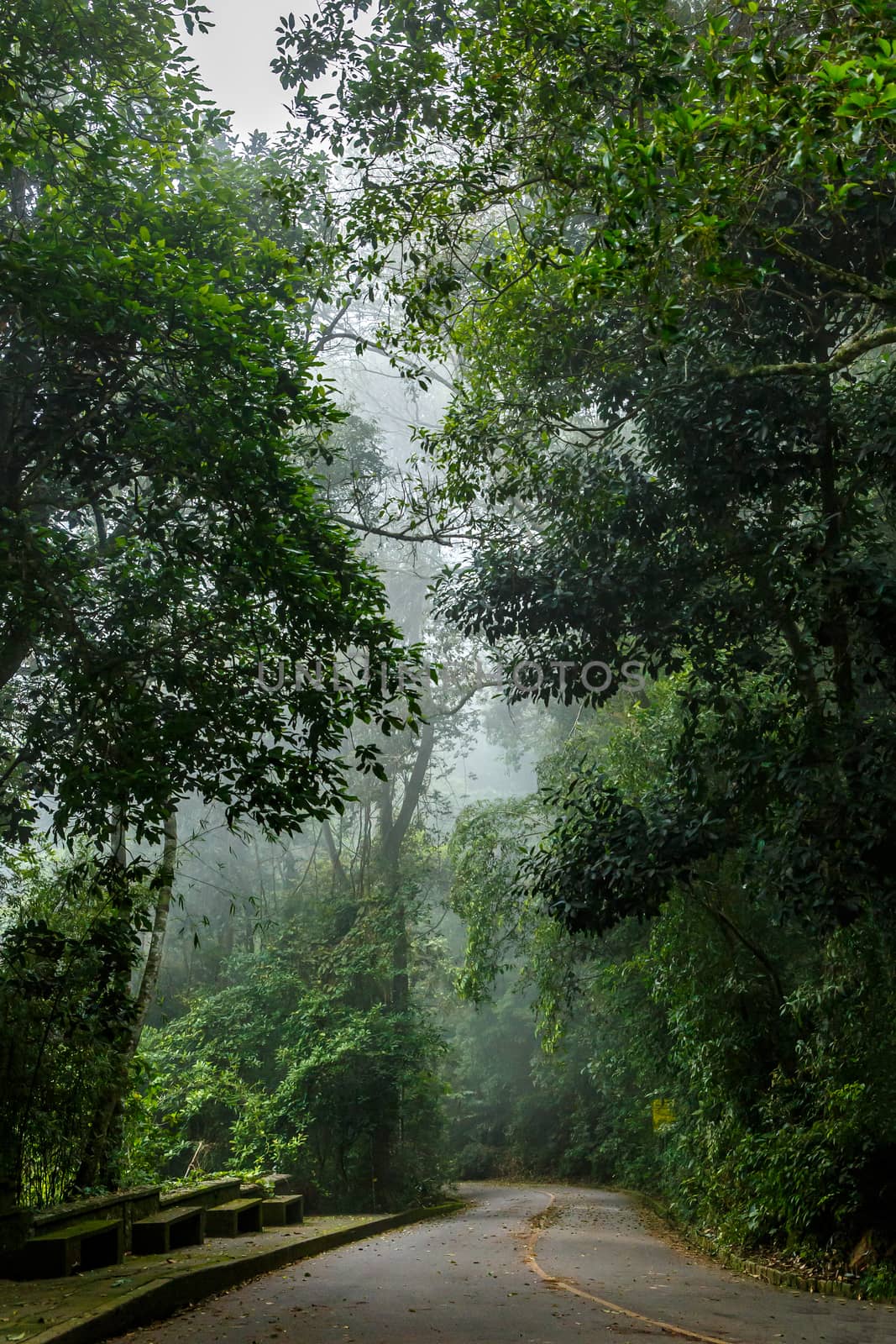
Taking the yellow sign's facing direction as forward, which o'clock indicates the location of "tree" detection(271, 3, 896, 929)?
The tree is roughly at 12 o'clock from the yellow sign.

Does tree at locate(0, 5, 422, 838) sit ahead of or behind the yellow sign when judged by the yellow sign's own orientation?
ahead

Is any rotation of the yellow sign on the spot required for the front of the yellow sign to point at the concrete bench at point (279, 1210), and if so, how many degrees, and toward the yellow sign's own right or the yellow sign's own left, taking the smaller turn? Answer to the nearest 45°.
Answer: approximately 45° to the yellow sign's own right

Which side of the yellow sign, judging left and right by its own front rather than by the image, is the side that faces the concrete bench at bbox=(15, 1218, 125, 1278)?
front

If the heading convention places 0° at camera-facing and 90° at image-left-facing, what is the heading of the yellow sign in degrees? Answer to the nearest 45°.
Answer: approximately 0°
